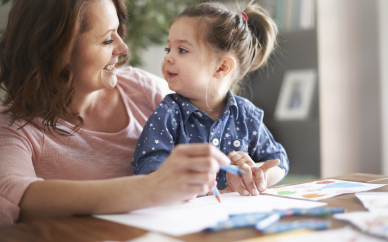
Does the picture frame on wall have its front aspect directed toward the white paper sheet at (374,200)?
yes

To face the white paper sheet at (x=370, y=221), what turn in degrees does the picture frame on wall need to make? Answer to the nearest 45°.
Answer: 0° — it already faces it

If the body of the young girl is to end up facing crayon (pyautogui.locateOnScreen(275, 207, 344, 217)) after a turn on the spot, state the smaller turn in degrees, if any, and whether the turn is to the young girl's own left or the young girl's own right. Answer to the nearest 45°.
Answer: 0° — they already face it

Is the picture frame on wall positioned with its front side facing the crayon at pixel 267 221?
yes

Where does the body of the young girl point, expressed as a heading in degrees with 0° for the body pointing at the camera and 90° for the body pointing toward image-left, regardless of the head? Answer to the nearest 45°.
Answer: approximately 0°

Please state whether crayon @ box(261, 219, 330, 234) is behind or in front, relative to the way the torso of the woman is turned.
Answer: in front

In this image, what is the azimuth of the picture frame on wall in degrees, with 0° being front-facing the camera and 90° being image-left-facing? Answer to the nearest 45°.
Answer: approximately 0°

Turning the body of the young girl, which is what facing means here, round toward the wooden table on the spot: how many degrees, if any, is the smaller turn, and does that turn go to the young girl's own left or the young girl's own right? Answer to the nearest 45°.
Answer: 0° — they already face it

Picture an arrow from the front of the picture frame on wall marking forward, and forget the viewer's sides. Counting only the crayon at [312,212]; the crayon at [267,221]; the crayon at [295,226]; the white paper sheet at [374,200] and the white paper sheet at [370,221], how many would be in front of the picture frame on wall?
5

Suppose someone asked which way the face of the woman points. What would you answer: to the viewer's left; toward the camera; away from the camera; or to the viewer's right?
to the viewer's right

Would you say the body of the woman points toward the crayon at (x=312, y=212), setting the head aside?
yes

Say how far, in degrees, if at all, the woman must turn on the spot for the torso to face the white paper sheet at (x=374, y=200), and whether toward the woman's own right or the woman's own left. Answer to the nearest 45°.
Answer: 0° — they already face it

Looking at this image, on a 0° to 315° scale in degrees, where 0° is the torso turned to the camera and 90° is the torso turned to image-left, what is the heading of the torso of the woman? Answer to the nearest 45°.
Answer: approximately 315°

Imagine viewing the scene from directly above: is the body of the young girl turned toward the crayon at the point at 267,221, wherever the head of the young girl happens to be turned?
yes
